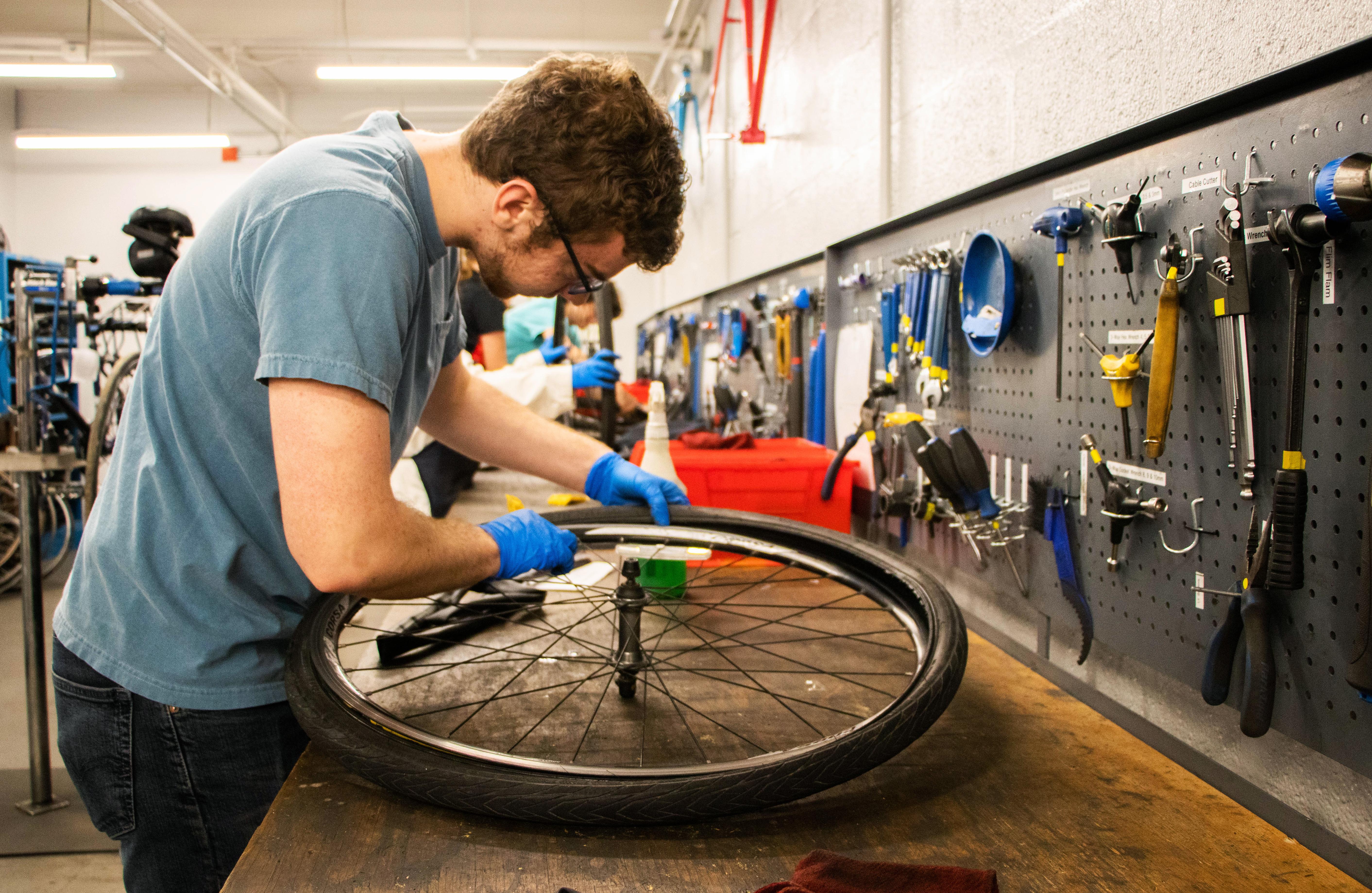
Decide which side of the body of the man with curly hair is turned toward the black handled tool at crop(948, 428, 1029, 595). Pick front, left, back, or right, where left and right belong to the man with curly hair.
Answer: front

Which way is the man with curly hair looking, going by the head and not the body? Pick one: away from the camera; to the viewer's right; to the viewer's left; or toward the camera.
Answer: to the viewer's right

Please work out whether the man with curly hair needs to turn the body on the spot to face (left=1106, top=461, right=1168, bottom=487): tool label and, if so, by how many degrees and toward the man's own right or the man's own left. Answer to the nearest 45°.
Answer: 0° — they already face it

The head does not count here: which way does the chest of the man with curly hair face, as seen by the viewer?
to the viewer's right

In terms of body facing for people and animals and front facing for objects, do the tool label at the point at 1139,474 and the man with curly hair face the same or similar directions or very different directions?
very different directions
